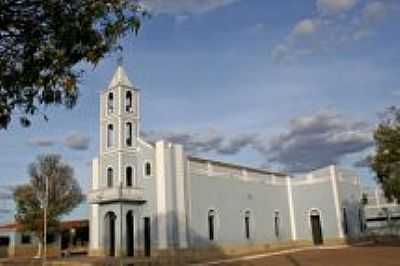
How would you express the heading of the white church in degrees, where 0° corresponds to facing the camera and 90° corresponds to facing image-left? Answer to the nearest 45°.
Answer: approximately 45°
